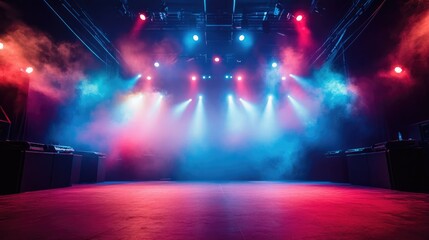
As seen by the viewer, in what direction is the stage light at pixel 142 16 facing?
toward the camera

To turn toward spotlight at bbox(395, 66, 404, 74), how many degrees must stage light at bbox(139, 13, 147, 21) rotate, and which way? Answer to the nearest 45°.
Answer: approximately 90° to its left

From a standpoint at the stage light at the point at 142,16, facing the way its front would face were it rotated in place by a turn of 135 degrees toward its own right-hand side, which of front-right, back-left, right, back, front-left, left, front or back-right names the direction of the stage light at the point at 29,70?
front-left
